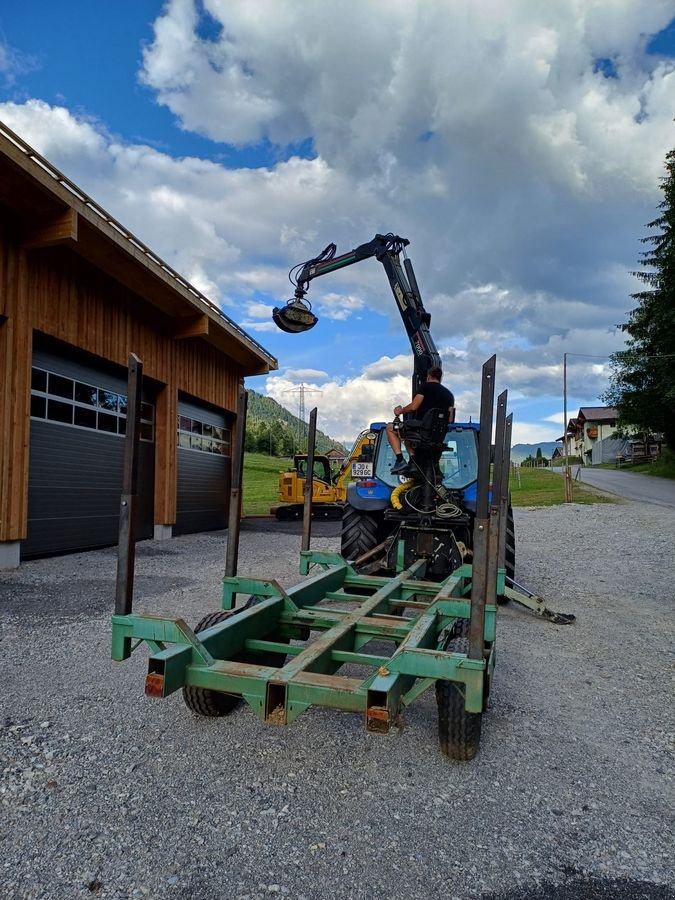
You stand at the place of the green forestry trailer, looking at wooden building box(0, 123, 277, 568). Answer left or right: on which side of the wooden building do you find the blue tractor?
right

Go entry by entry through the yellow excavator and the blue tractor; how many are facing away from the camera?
1

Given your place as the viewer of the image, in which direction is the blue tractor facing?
facing away from the viewer

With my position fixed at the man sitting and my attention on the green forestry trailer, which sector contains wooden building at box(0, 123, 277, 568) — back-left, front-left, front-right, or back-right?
back-right

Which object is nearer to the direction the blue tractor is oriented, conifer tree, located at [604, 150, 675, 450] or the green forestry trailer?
the conifer tree

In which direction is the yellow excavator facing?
to the viewer's right

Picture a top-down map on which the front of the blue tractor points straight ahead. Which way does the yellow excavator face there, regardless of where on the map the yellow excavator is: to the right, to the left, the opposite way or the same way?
to the right

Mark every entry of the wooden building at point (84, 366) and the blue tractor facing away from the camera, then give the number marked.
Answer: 1

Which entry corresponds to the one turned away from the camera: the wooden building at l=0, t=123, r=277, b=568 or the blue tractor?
the blue tractor

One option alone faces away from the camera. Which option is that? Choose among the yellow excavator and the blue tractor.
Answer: the blue tractor
